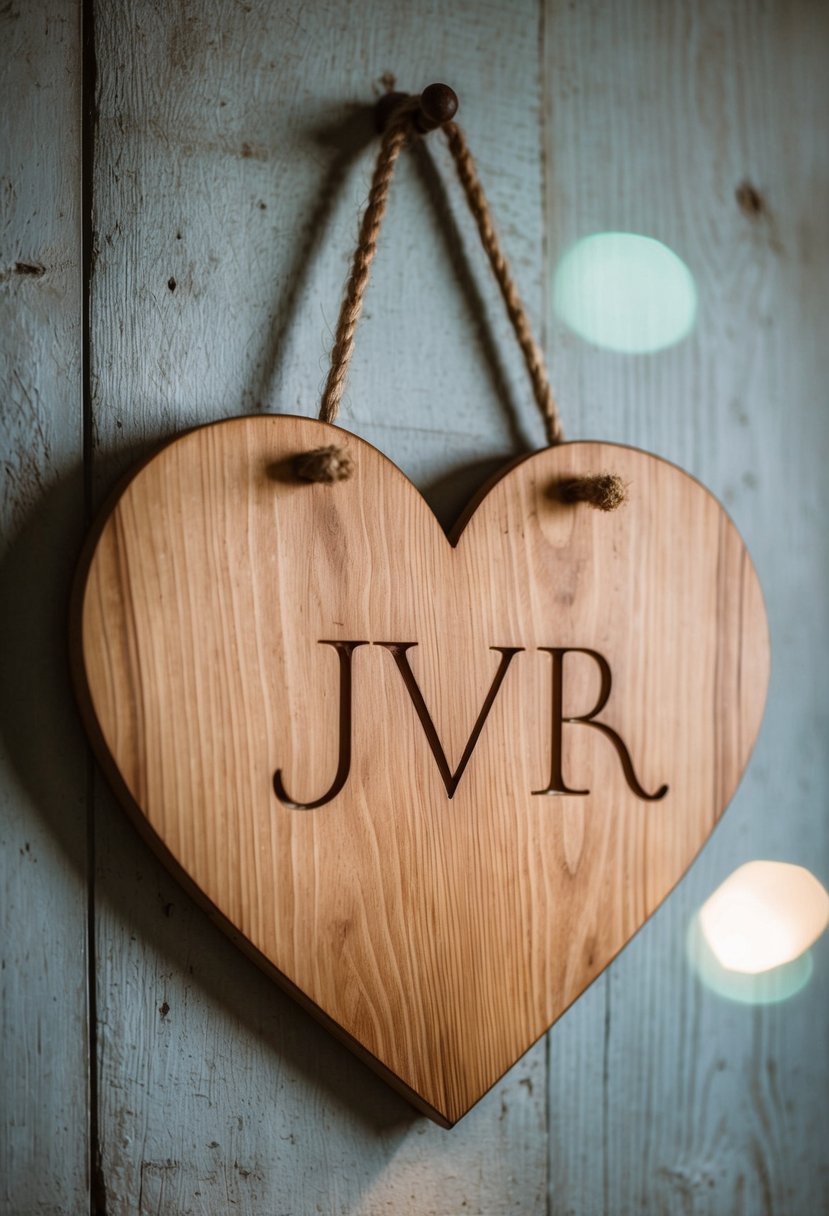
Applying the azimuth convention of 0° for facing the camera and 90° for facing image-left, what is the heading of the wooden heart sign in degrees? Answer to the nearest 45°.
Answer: approximately 0°
